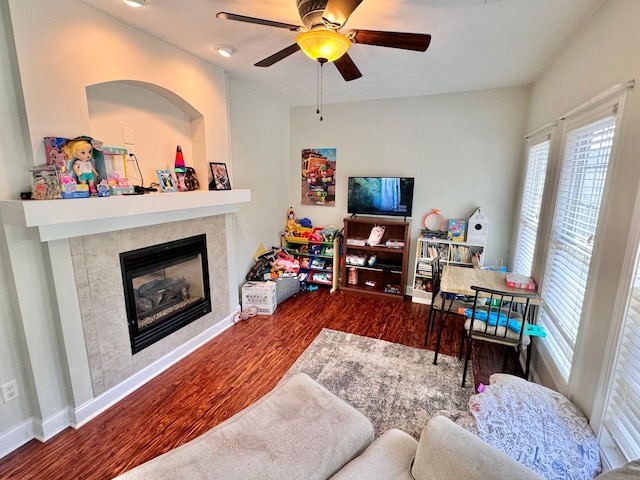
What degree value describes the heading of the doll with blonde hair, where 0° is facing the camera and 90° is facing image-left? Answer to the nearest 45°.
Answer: approximately 315°

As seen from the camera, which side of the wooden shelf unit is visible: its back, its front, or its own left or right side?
front

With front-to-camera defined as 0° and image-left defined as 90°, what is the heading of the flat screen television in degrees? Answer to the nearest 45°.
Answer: approximately 0°

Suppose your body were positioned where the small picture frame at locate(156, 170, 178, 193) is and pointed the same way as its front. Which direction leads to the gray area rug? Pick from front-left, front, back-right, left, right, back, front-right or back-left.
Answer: front

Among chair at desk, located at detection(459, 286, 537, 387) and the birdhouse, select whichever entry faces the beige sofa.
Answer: the birdhouse

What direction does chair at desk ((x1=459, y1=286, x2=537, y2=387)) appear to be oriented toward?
away from the camera

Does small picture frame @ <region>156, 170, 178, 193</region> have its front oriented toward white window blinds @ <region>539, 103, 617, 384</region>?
yes

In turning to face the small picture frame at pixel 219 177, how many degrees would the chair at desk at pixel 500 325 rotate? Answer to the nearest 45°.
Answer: approximately 90° to its left

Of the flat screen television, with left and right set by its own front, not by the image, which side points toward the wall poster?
right

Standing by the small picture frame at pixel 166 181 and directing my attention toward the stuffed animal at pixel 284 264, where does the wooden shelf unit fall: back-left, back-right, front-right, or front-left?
front-right

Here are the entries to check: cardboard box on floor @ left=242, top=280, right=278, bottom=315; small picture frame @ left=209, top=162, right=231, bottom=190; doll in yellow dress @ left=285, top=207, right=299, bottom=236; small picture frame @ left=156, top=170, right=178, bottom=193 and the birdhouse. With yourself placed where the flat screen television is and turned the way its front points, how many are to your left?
1

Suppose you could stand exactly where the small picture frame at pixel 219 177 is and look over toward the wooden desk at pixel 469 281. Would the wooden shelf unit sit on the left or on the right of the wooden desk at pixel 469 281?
left

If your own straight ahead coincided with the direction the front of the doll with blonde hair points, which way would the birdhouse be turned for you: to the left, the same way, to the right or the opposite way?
to the right

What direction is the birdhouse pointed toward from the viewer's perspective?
toward the camera

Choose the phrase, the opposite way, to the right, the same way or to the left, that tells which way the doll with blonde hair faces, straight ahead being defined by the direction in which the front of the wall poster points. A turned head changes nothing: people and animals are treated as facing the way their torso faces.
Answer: to the left

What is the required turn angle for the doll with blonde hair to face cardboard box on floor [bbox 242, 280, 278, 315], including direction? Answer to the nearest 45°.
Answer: approximately 90° to its left

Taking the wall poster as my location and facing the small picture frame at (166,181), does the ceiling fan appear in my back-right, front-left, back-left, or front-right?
front-left

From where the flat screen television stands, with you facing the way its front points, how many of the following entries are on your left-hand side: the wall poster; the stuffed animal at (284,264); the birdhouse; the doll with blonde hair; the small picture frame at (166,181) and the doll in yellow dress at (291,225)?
1
